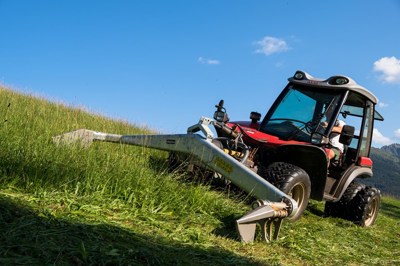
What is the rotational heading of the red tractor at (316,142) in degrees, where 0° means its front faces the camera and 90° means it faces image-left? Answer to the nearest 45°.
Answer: approximately 45°
